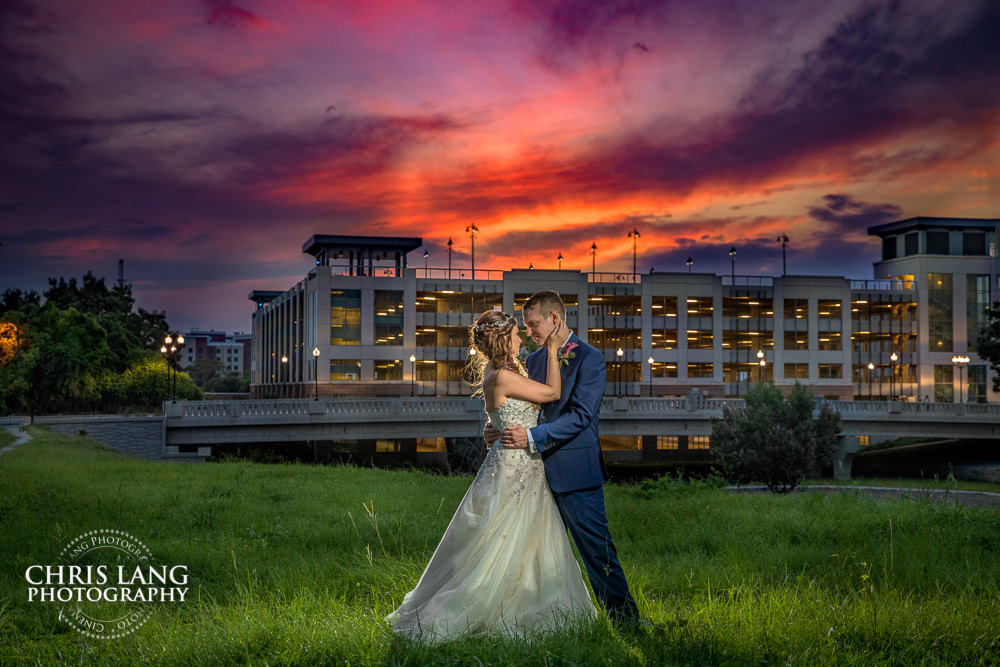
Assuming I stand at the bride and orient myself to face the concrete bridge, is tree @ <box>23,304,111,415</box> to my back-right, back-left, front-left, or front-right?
front-left

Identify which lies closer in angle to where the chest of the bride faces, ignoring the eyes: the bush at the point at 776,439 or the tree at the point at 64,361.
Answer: the bush

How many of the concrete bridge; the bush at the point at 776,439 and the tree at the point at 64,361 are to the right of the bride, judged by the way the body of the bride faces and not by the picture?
0

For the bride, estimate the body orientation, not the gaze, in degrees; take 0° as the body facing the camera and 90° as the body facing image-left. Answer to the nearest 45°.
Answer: approximately 270°

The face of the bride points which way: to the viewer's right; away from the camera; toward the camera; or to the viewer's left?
to the viewer's right

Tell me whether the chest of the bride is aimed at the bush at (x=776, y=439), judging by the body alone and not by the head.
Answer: no

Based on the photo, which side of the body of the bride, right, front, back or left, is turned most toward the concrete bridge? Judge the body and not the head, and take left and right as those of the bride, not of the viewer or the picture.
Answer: left

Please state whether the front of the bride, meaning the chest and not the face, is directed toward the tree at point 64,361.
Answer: no
